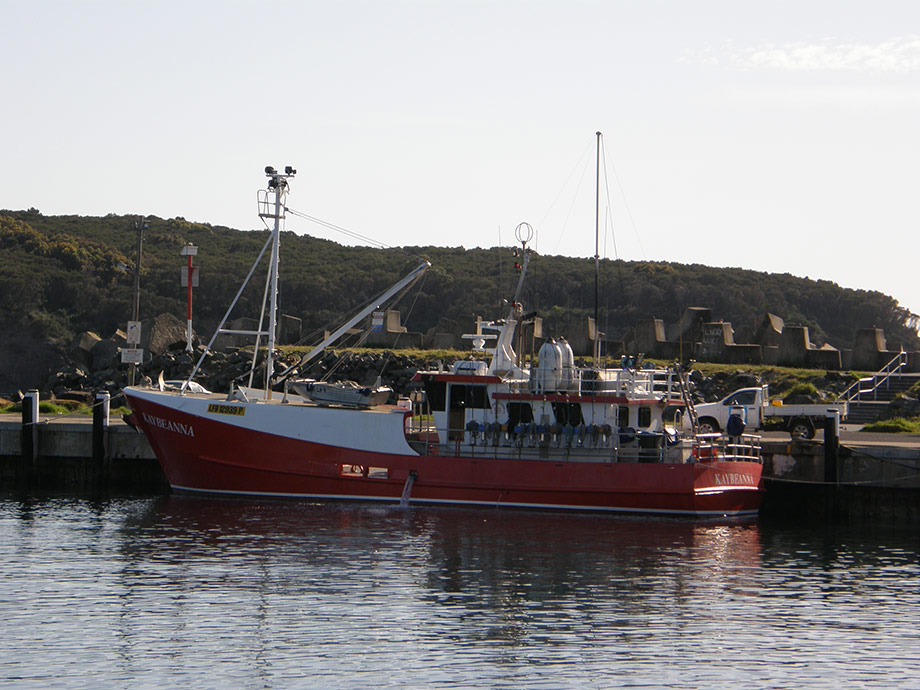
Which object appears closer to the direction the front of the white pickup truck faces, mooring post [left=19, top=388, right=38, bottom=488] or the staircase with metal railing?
the mooring post

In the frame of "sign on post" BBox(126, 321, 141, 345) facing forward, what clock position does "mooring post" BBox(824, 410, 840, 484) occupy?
The mooring post is roughly at 10 o'clock from the sign on post.

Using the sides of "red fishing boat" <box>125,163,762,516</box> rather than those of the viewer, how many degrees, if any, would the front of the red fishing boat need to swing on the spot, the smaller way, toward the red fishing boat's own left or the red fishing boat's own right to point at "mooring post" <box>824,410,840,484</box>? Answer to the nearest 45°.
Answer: approximately 180°

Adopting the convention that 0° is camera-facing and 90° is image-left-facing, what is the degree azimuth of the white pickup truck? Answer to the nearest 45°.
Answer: approximately 90°

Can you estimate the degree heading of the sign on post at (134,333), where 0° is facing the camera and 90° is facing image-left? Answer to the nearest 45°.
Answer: approximately 0°

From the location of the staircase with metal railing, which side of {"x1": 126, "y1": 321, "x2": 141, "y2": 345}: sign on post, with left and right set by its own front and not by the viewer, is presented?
left

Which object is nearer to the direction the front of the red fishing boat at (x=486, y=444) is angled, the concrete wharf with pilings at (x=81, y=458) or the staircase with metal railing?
the concrete wharf with pilings

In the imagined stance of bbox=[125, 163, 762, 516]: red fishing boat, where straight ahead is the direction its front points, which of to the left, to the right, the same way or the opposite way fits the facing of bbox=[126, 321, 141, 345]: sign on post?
to the left

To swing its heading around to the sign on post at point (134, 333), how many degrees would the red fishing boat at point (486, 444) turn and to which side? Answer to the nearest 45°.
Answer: approximately 45° to its right

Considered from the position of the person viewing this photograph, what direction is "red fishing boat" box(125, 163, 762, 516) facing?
facing to the left of the viewer

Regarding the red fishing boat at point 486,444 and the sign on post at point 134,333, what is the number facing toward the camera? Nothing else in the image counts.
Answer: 1

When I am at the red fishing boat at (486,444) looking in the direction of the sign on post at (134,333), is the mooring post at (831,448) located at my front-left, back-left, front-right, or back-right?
back-right

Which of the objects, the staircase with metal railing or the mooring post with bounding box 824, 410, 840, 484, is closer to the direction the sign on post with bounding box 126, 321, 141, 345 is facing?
the mooring post
